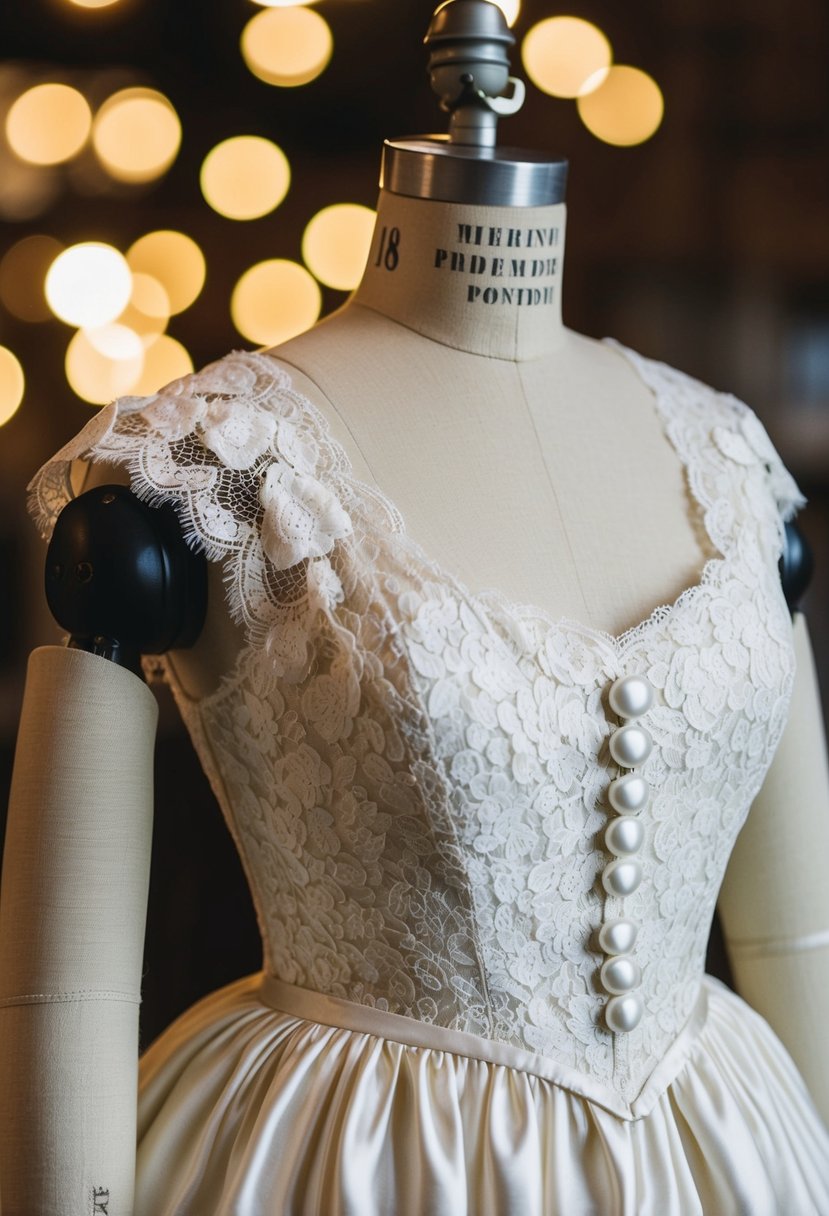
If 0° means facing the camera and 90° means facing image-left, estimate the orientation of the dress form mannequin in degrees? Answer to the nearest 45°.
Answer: approximately 315°
